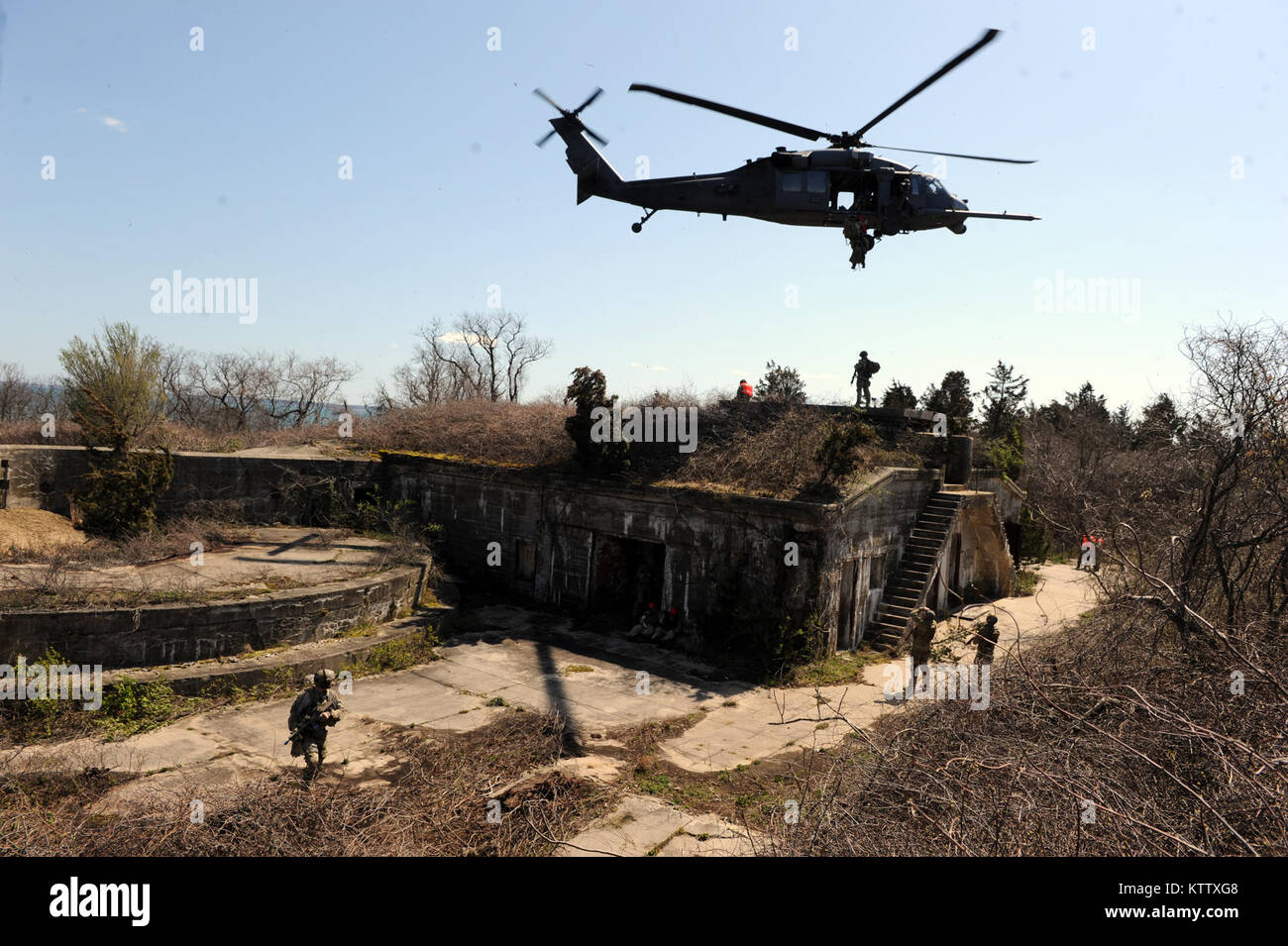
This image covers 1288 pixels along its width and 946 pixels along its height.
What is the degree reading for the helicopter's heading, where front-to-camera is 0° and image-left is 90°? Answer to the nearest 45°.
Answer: approximately 270°

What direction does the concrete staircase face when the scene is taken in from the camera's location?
facing the viewer and to the left of the viewer

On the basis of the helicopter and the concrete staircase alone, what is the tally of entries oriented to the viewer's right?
1

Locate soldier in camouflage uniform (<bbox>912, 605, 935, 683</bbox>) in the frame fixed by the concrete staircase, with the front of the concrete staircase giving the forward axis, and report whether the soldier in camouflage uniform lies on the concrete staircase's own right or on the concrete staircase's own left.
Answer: on the concrete staircase's own left
